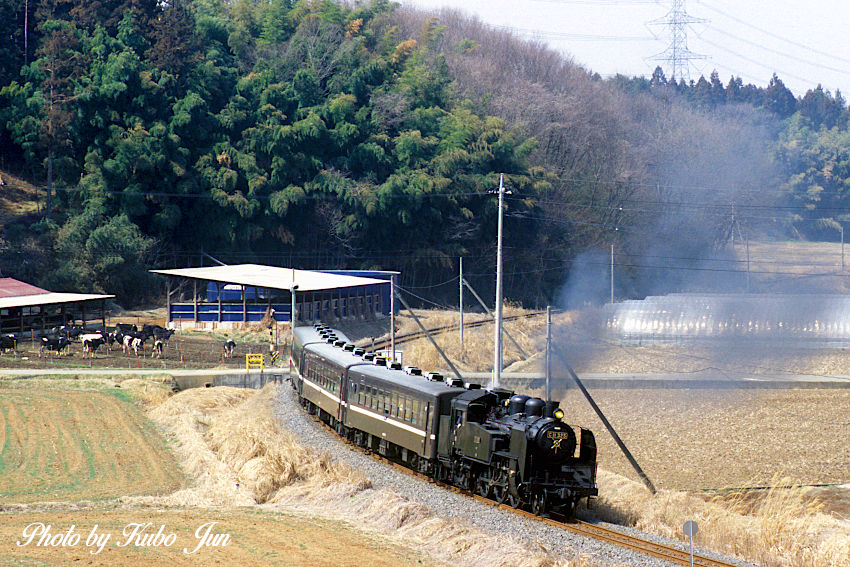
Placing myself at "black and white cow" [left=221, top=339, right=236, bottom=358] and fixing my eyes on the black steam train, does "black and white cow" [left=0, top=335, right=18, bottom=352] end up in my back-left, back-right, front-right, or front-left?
back-right

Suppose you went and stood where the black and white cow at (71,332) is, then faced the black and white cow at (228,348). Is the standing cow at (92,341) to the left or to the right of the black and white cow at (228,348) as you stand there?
right

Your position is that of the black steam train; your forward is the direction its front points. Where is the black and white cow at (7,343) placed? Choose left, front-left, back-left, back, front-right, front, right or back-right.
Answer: back

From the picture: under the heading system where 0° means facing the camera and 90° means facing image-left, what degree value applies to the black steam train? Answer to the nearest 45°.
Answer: approximately 315°

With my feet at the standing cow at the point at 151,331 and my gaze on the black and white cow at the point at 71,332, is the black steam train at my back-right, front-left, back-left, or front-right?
back-left

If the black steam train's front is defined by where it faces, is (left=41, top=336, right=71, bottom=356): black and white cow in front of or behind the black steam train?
behind

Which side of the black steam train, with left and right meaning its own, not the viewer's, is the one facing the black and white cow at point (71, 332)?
back

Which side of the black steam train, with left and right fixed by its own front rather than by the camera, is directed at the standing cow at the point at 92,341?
back

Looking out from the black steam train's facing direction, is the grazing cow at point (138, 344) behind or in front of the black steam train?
behind

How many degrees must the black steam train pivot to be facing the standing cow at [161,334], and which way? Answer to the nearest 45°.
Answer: approximately 180°

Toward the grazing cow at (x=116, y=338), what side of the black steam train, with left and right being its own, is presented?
back

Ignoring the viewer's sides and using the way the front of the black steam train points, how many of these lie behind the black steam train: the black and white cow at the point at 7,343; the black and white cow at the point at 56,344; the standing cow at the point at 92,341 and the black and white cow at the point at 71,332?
4
